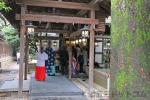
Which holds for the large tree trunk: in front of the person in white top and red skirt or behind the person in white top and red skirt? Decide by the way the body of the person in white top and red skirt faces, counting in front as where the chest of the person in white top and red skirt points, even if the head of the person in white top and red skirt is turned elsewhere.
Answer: behind

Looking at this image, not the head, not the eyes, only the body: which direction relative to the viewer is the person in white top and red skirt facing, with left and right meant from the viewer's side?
facing away from the viewer

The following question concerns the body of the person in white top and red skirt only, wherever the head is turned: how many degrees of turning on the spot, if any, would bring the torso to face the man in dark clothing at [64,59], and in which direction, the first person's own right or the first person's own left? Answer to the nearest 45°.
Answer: approximately 45° to the first person's own right

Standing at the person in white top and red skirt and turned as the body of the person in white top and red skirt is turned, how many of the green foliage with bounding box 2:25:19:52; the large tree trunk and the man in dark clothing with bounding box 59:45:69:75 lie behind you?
1
